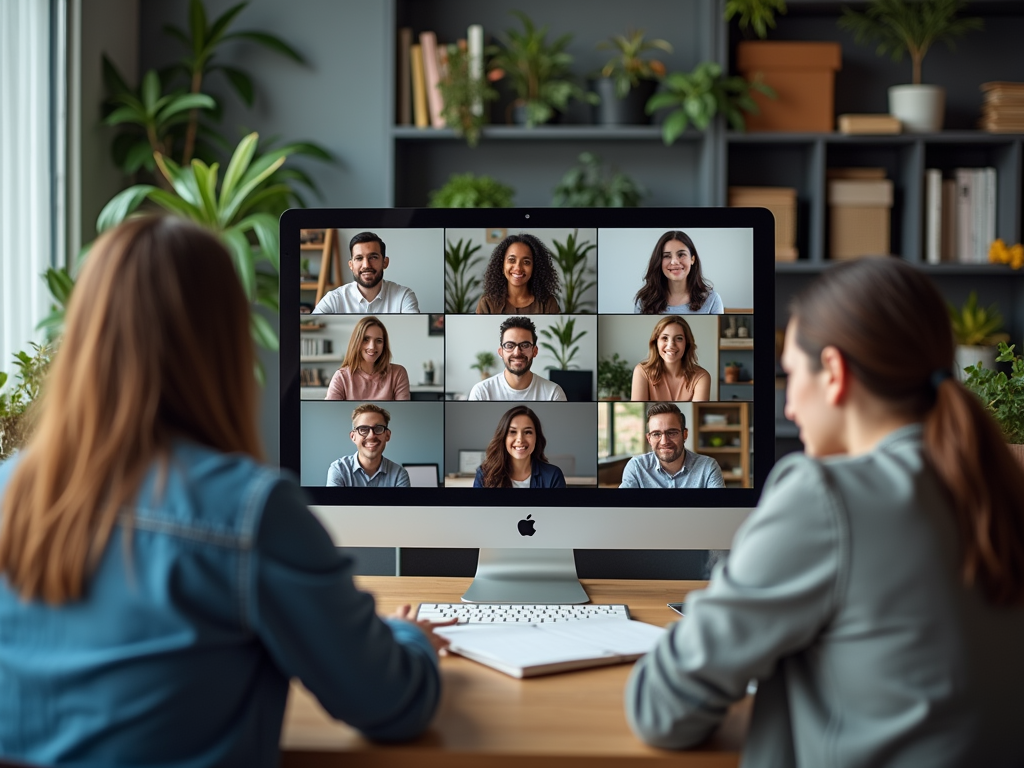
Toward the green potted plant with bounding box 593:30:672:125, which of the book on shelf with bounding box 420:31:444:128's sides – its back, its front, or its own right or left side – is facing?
left

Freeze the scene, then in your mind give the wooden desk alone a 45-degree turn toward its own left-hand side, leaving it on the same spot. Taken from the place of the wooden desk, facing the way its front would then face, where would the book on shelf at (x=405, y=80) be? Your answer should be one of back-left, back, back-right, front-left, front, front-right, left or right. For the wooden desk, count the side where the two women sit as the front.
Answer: back-left

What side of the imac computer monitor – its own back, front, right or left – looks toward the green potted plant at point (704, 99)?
back

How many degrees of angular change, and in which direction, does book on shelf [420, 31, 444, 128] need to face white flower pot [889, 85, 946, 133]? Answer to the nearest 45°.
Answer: approximately 90° to its left

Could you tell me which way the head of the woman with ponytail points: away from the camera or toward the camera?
away from the camera

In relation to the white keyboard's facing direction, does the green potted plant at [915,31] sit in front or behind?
behind

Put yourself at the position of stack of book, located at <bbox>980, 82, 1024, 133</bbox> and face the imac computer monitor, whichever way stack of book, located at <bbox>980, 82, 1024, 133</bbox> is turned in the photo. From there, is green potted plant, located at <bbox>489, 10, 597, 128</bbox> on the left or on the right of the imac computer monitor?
right

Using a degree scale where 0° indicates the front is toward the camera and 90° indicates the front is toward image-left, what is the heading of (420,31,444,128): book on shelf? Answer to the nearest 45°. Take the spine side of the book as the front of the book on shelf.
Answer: approximately 0°

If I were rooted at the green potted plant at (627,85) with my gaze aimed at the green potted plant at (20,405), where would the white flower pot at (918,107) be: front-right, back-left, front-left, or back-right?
back-left

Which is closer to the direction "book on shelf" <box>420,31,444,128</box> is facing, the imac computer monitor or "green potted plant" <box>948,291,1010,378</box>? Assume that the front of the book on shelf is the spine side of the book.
the imac computer monitor

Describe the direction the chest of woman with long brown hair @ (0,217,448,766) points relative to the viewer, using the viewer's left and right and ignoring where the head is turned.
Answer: facing away from the viewer and to the right of the viewer

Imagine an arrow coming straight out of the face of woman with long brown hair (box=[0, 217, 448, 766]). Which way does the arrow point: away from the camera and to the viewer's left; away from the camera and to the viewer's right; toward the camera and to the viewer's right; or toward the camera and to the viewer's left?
away from the camera and to the viewer's right
